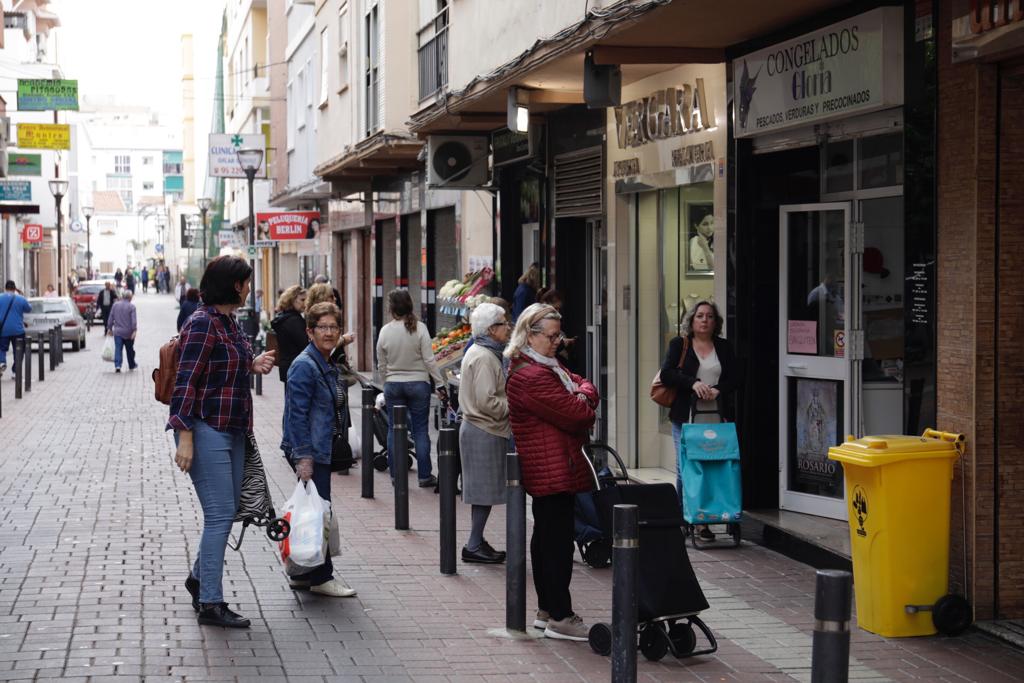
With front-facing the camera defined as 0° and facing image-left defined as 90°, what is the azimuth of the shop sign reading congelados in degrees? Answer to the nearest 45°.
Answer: approximately 45°

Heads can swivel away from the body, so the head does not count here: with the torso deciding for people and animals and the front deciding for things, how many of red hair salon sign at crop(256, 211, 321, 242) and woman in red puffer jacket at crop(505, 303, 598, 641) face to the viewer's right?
1

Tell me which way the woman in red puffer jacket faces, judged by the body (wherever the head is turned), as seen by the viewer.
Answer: to the viewer's right

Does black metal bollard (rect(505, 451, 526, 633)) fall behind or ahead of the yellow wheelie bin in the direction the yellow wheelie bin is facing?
ahead

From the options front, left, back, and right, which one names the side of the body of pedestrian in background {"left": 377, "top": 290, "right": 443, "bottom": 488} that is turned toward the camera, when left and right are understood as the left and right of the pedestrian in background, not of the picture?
back

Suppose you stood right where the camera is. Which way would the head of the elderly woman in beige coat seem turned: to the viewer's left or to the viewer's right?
to the viewer's right

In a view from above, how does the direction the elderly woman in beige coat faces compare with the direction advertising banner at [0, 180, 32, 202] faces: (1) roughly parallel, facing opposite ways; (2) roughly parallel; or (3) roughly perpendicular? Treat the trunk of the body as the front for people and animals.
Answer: roughly perpendicular

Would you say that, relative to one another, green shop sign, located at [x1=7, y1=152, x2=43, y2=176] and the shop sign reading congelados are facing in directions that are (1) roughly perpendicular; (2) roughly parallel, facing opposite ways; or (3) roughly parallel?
roughly perpendicular

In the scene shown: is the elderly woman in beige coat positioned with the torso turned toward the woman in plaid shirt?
no

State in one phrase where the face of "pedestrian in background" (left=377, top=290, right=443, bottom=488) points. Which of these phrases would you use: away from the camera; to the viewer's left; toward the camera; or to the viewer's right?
away from the camera

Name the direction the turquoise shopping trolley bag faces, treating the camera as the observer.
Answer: facing the viewer

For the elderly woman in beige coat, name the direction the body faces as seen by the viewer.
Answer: to the viewer's right

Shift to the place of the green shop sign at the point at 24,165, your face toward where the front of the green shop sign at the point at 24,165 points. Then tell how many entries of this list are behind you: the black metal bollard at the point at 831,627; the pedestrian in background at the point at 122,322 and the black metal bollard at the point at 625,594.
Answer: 0

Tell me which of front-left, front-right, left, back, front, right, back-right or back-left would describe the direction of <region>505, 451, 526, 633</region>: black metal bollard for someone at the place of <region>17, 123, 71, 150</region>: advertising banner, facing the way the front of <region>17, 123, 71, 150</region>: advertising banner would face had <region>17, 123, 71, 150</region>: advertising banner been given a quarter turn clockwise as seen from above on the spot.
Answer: left

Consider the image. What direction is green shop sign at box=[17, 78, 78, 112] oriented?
toward the camera
